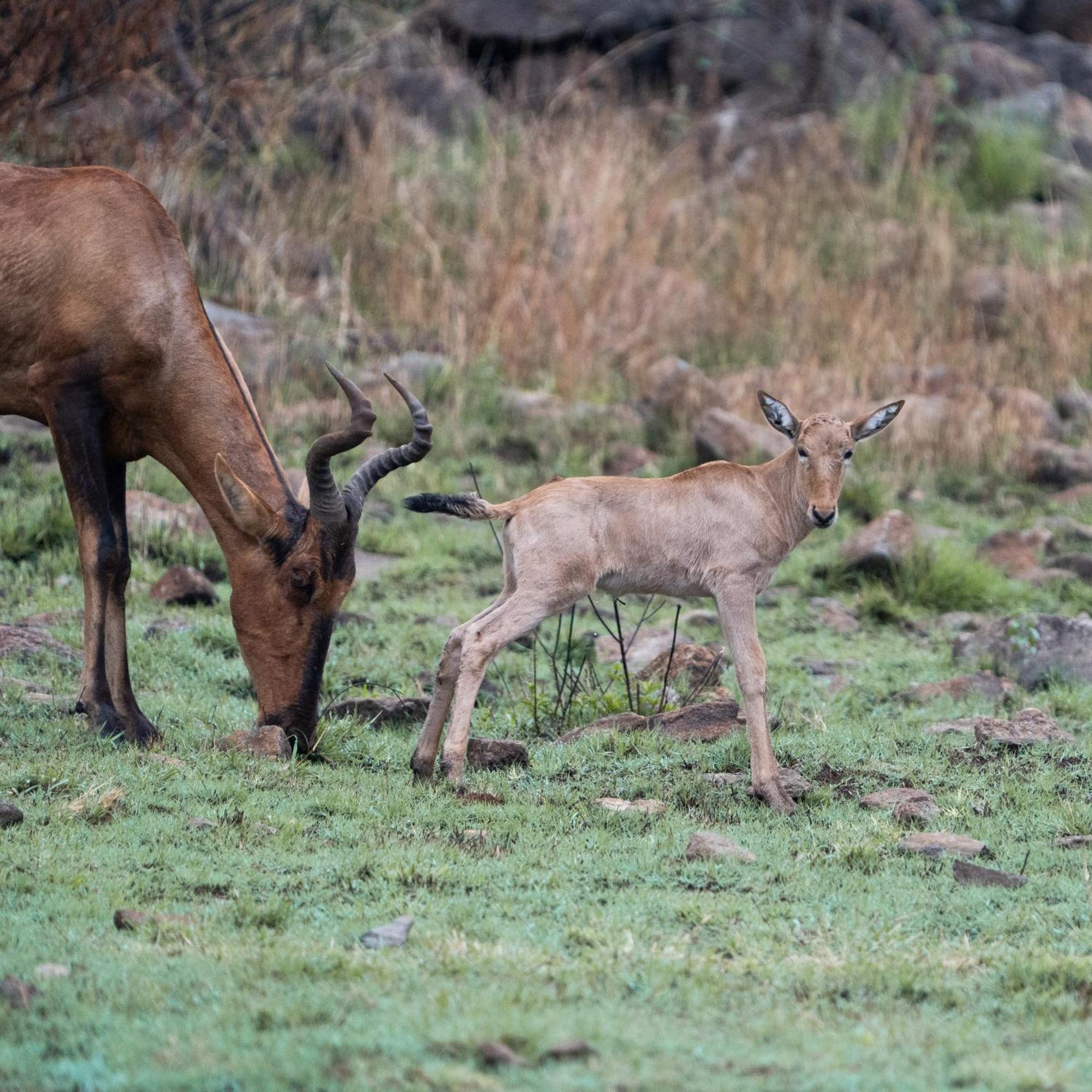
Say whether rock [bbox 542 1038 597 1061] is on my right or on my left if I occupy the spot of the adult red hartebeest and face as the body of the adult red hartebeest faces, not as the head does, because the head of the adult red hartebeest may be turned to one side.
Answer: on my right

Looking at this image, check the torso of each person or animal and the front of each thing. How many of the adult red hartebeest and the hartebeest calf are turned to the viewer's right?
2

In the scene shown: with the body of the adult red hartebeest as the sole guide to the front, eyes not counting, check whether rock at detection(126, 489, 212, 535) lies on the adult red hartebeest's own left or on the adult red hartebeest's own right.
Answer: on the adult red hartebeest's own left

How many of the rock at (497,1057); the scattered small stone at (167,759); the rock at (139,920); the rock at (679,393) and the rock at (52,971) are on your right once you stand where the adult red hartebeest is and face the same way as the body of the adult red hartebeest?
4

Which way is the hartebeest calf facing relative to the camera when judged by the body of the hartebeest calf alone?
to the viewer's right

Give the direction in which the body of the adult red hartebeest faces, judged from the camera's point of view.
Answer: to the viewer's right

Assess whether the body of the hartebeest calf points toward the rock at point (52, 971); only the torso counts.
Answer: no

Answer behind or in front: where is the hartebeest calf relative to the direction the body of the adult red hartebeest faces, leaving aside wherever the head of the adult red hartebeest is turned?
in front

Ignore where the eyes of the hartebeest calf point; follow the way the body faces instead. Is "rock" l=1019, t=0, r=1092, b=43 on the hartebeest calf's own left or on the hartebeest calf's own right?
on the hartebeest calf's own left

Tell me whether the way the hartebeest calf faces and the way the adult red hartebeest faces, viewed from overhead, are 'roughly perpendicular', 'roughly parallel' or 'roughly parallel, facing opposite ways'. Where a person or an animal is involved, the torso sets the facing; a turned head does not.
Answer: roughly parallel

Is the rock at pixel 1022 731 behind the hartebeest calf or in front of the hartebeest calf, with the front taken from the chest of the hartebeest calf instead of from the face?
in front

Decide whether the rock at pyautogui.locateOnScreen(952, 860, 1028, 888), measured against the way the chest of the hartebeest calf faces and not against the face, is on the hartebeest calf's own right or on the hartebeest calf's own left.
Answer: on the hartebeest calf's own right

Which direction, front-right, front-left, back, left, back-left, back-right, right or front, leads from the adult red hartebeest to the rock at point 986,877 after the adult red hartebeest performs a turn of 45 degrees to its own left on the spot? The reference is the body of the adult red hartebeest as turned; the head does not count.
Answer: right

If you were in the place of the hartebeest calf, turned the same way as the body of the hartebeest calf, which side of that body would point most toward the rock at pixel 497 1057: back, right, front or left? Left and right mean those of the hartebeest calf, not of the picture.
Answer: right

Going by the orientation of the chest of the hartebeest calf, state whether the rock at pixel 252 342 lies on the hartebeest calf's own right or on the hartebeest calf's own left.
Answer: on the hartebeest calf's own left

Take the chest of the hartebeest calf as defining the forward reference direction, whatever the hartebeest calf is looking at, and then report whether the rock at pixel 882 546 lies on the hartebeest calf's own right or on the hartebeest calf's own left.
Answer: on the hartebeest calf's own left
